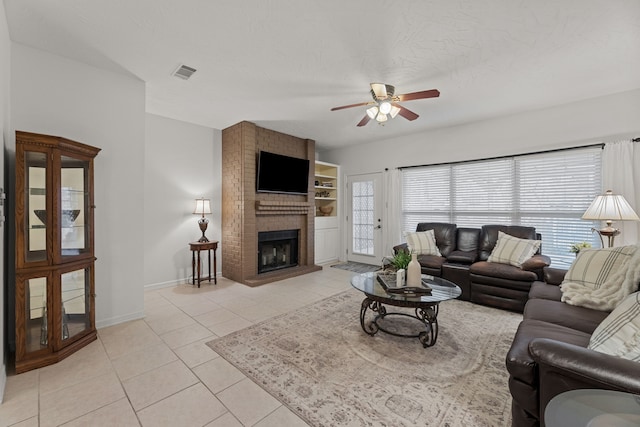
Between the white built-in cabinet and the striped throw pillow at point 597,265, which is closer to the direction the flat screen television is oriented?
the striped throw pillow

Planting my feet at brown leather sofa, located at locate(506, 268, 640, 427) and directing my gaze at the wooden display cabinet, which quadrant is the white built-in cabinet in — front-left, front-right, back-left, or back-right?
front-right

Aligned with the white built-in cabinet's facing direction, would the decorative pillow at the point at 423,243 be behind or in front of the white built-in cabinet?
in front

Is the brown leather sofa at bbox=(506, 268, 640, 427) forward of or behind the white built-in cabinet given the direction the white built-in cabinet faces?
forward

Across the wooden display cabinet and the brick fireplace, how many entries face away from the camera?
0

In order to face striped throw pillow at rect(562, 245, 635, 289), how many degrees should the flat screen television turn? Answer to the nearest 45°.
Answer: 0° — it already faces it

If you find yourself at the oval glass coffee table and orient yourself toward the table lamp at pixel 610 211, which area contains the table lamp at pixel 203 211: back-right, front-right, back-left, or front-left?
back-left

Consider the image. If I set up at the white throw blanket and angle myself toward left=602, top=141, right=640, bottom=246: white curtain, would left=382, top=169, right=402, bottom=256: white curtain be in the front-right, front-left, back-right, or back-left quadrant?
front-left

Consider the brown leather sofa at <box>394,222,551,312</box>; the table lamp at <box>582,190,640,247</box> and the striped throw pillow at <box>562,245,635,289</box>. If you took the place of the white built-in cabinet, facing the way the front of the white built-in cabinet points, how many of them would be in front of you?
3

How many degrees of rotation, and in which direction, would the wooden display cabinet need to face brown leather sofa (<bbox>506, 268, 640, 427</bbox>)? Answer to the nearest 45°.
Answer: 0° — it already faces it

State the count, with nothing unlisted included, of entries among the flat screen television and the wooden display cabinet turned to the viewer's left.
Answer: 0

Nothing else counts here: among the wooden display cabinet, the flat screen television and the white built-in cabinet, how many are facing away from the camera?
0

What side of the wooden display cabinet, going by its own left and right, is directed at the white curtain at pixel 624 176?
front

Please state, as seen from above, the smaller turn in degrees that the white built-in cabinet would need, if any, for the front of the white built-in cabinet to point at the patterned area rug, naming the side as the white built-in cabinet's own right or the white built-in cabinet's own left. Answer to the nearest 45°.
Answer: approximately 45° to the white built-in cabinet's own right

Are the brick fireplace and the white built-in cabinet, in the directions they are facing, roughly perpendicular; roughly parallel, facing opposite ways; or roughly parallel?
roughly parallel

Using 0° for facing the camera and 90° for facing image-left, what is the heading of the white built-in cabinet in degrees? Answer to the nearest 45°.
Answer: approximately 315°

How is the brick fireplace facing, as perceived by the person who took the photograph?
facing the viewer and to the right of the viewer
